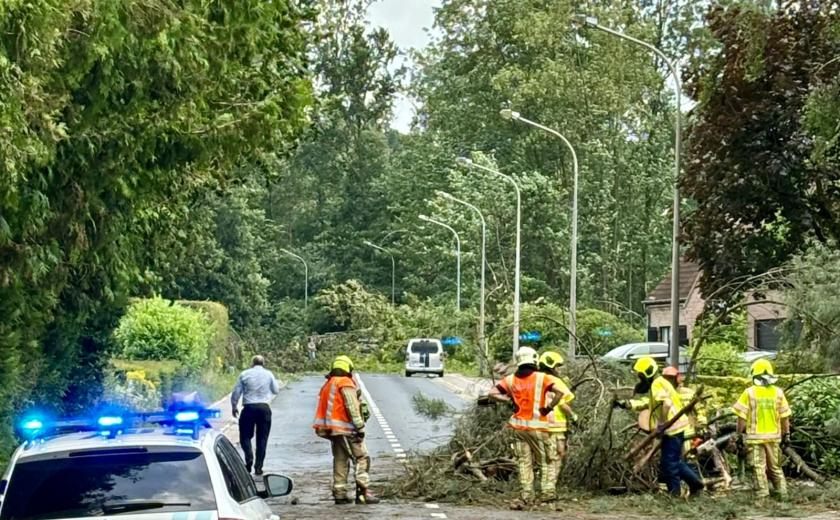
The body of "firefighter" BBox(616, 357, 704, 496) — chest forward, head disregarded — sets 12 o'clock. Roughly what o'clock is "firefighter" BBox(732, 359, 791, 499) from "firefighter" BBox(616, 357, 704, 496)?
"firefighter" BBox(732, 359, 791, 499) is roughly at 5 o'clock from "firefighter" BBox(616, 357, 704, 496).

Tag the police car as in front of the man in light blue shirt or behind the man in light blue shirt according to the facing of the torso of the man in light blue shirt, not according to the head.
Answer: behind

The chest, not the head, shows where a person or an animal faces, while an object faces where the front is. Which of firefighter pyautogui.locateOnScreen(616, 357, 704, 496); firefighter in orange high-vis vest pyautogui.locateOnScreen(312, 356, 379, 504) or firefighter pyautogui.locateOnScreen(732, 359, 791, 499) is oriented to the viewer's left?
firefighter pyautogui.locateOnScreen(616, 357, 704, 496)

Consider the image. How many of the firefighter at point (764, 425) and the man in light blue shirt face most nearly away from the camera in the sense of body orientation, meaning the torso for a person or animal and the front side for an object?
2

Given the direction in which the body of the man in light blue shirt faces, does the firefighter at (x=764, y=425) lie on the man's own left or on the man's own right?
on the man's own right

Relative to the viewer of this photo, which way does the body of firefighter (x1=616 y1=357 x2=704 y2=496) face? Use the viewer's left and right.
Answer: facing to the left of the viewer

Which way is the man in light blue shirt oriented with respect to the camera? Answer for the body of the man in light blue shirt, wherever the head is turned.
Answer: away from the camera

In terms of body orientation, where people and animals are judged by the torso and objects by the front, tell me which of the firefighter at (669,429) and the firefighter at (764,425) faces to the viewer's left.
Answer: the firefighter at (669,429)

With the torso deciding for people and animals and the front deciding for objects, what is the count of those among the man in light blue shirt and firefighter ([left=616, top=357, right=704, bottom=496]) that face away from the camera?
1

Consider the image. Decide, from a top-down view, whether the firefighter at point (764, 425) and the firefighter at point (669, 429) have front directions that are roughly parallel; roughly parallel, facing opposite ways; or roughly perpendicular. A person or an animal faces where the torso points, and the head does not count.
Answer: roughly perpendicular
